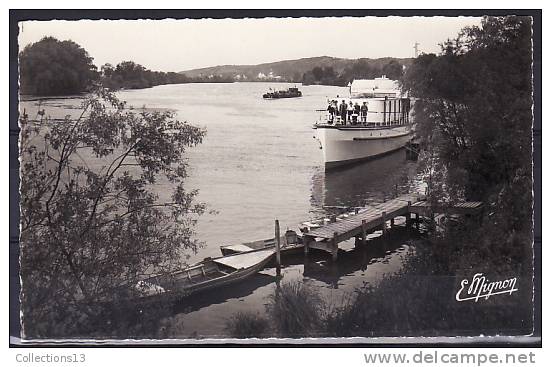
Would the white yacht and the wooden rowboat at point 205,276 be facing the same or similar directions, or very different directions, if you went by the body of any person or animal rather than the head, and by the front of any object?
very different directions

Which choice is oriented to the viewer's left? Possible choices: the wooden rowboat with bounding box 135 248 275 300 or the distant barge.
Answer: the distant barge

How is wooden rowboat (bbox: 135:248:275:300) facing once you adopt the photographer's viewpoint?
facing away from the viewer and to the right of the viewer

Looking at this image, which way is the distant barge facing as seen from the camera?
to the viewer's left
